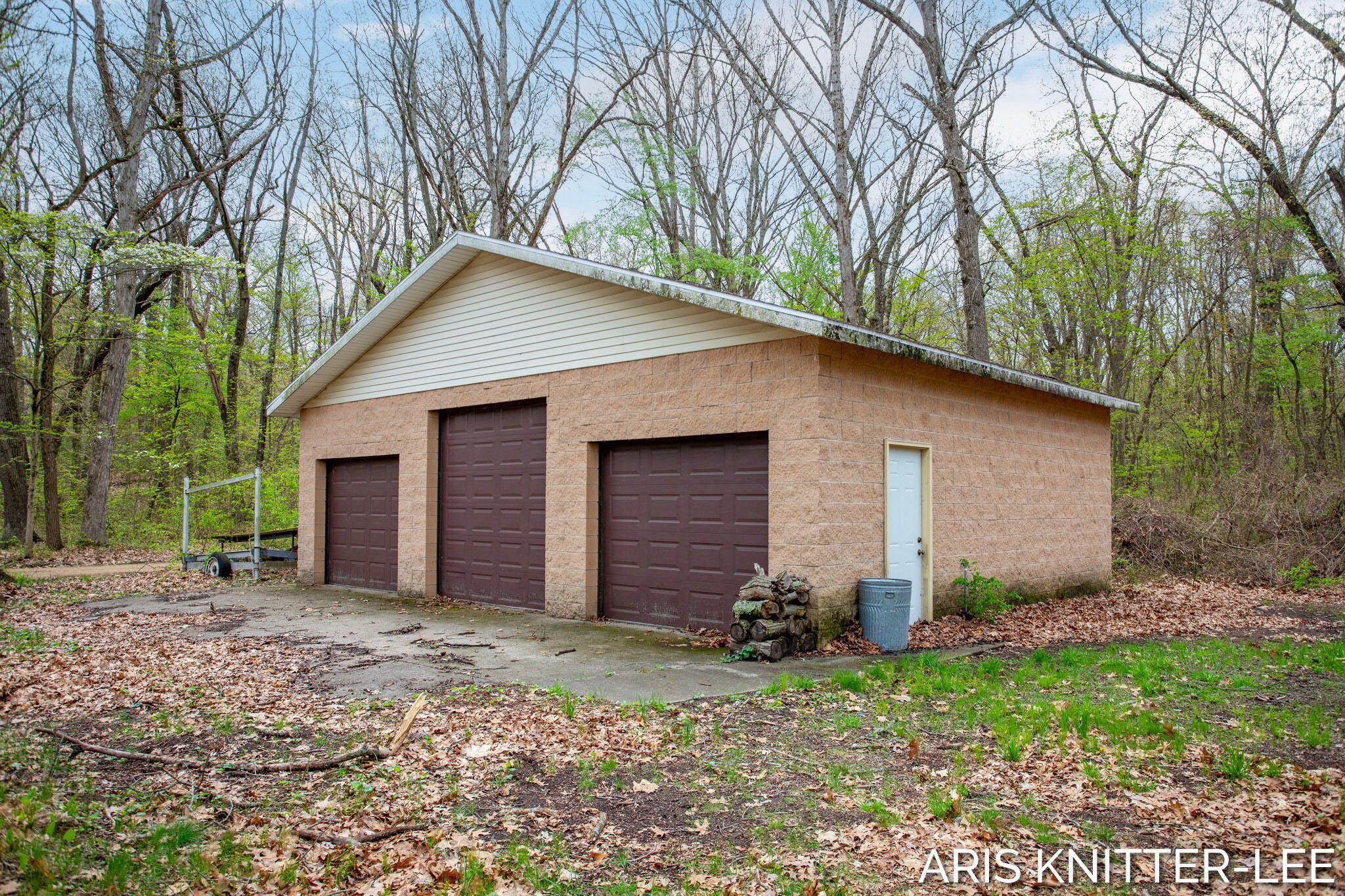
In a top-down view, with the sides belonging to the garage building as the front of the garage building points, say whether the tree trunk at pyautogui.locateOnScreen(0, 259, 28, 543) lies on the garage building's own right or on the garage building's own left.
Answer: on the garage building's own right

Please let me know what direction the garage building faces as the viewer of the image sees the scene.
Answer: facing the viewer and to the left of the viewer

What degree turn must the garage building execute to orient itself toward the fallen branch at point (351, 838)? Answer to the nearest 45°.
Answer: approximately 45° to its left

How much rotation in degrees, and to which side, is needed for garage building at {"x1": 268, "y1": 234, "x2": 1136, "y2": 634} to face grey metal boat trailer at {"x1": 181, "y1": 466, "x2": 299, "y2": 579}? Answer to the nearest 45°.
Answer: approximately 90° to its right

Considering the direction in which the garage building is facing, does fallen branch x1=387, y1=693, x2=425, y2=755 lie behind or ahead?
ahead

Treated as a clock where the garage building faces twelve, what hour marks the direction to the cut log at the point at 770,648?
The cut log is roughly at 10 o'clock from the garage building.

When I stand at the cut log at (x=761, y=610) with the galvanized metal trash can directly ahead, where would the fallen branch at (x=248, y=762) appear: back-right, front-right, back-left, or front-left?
back-right

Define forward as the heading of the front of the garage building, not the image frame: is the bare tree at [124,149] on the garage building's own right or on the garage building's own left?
on the garage building's own right
